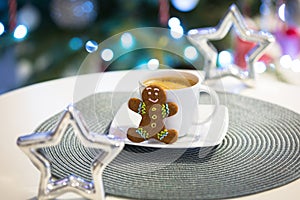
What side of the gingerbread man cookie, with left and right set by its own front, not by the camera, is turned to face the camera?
front

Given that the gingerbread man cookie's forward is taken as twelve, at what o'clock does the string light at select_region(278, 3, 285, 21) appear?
The string light is roughly at 7 o'clock from the gingerbread man cookie.

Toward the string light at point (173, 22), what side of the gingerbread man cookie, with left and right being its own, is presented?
back

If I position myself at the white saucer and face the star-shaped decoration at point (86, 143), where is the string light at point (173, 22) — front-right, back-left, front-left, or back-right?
back-right
